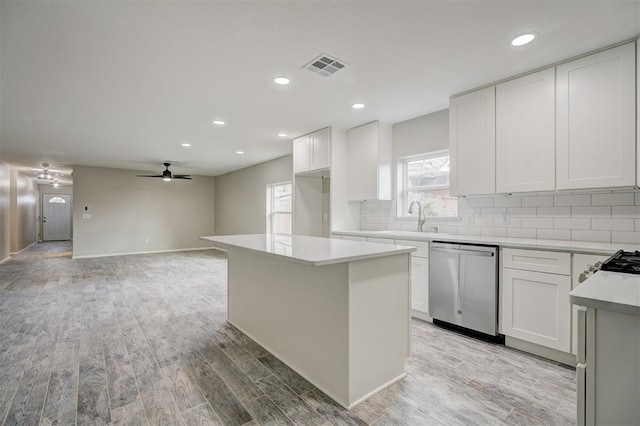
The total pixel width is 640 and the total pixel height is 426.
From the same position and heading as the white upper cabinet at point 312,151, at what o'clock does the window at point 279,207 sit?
The window is roughly at 4 o'clock from the white upper cabinet.

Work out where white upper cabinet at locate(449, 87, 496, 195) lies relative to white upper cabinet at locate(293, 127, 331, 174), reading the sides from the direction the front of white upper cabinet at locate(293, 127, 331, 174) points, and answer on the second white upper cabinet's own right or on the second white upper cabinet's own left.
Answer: on the second white upper cabinet's own left

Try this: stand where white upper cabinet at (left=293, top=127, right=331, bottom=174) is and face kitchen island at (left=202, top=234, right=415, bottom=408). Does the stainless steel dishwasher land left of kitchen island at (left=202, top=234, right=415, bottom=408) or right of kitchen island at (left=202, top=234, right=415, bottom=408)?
left

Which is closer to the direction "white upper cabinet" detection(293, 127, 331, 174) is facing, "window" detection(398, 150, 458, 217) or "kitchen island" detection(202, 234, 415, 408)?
the kitchen island

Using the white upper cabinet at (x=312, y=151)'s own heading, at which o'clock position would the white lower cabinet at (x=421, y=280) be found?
The white lower cabinet is roughly at 9 o'clock from the white upper cabinet.

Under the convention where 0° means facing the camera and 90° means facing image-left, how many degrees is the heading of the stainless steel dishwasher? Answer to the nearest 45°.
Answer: approximately 45°

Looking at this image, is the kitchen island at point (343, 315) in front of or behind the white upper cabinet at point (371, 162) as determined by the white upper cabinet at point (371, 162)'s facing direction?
in front

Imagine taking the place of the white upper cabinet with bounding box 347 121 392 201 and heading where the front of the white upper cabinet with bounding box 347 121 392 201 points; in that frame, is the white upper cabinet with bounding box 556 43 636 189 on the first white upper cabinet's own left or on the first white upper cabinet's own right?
on the first white upper cabinet's own left
